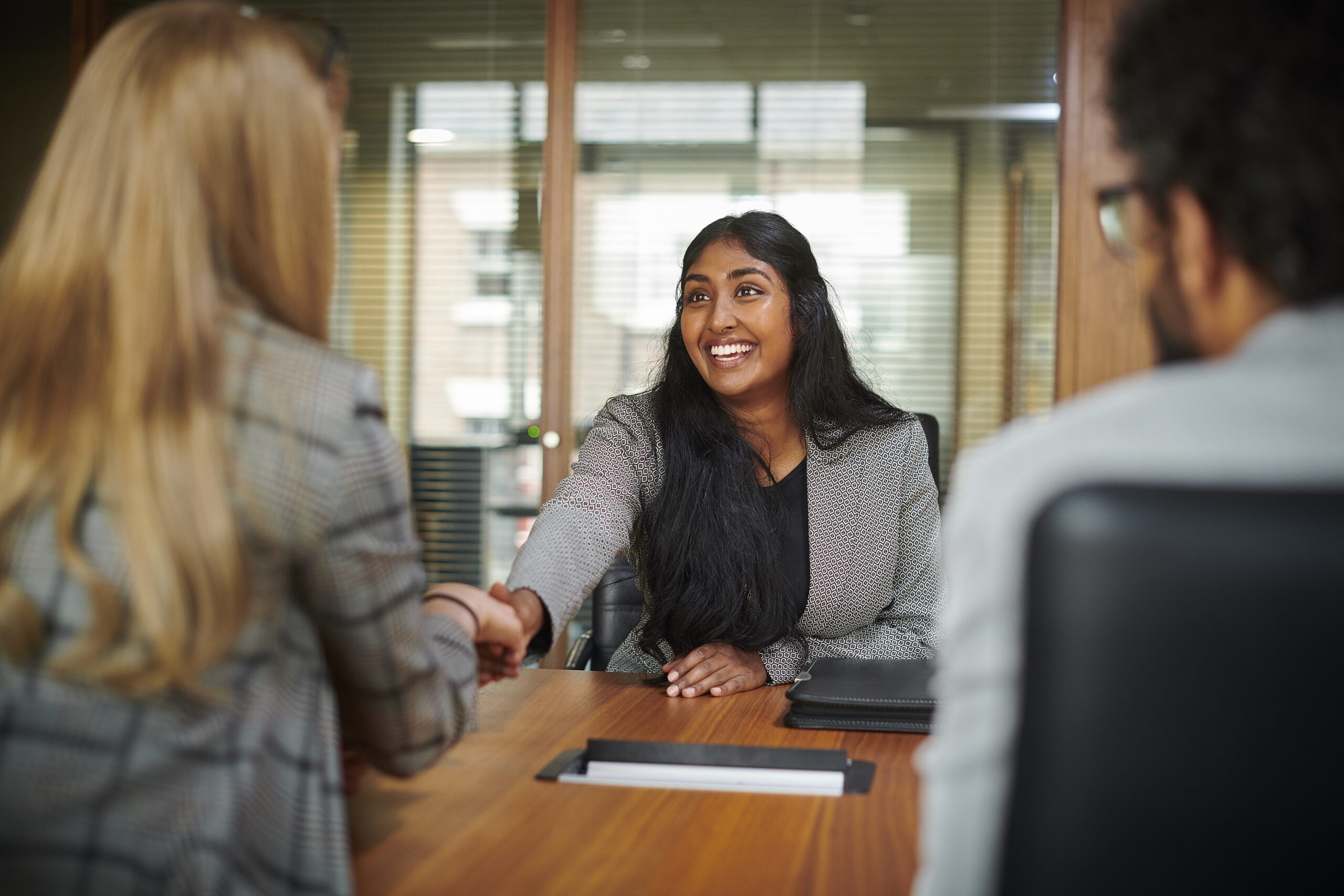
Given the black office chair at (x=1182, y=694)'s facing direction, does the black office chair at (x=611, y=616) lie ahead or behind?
ahead

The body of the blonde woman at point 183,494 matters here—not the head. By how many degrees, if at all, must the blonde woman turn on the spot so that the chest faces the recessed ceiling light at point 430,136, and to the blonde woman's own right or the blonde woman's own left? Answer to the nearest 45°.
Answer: approximately 45° to the blonde woman's own left

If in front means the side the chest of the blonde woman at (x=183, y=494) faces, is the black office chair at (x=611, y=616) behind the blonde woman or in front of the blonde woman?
in front

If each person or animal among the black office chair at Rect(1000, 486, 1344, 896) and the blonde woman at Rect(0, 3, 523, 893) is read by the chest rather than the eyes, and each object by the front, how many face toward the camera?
0

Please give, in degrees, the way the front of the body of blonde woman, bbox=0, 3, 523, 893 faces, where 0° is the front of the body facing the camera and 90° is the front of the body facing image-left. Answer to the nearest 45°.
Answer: approximately 225°

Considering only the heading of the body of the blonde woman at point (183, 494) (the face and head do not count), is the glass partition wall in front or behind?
in front

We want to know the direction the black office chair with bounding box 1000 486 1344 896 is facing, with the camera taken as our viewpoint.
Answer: facing away from the viewer
